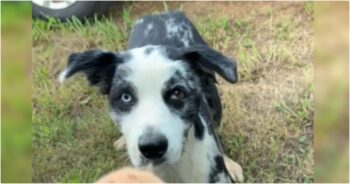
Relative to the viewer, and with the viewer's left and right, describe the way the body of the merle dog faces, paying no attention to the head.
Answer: facing the viewer

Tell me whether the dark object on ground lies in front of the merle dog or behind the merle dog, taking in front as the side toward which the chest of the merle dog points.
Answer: behind
